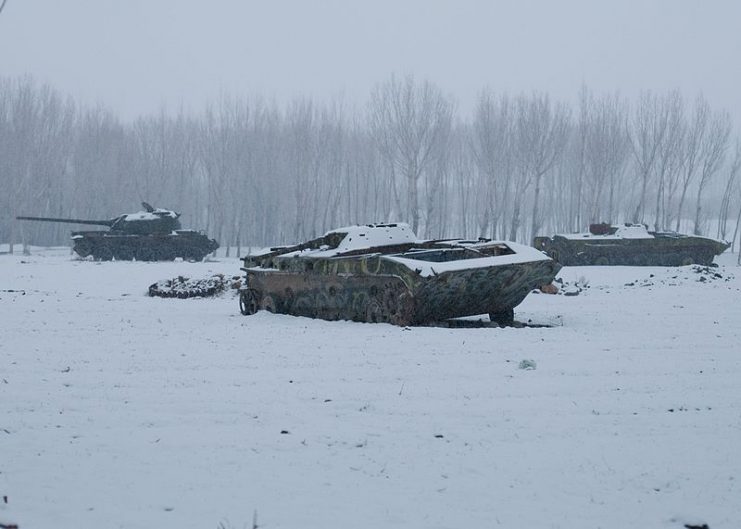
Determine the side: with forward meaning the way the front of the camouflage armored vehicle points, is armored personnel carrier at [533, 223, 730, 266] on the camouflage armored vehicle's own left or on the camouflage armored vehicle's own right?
on the camouflage armored vehicle's own left

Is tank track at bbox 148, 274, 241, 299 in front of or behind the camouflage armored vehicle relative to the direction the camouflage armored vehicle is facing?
behind

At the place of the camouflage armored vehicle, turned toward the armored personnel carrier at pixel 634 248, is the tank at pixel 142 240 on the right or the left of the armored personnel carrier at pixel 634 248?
left

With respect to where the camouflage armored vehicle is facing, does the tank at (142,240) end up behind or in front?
behind

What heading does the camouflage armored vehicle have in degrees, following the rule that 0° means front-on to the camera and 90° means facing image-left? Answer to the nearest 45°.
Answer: approximately 315°
